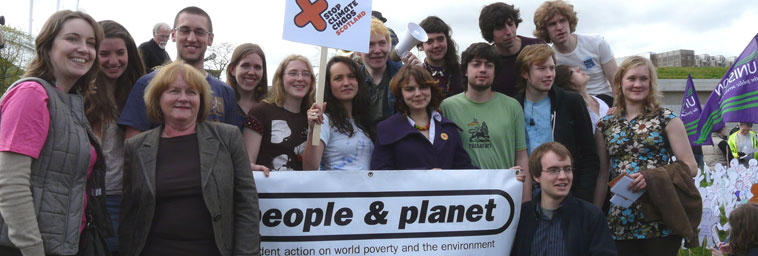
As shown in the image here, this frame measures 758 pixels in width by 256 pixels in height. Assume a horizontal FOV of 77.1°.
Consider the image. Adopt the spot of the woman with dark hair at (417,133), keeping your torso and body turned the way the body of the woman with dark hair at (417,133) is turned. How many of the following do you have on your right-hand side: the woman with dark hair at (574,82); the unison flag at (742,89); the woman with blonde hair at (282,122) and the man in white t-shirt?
1

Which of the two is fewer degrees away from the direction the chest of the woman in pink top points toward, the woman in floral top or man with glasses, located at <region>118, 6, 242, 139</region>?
the woman in floral top

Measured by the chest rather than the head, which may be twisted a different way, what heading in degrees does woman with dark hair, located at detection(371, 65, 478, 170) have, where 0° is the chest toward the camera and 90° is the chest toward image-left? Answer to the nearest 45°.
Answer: approximately 0°

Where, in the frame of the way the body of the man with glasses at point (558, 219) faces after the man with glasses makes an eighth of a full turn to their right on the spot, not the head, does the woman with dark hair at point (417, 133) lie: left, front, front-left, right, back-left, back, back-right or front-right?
front-right

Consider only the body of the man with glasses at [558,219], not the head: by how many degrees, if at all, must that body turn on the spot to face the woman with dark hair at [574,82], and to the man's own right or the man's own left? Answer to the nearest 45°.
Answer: approximately 180°

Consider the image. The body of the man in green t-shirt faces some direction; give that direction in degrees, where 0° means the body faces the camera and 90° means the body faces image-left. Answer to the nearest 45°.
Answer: approximately 0°

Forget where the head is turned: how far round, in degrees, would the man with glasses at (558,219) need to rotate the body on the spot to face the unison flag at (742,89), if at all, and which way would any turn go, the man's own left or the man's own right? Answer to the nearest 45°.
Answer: approximately 135° to the man's own left

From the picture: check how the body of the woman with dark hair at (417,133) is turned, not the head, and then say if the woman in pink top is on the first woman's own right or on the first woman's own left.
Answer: on the first woman's own right
